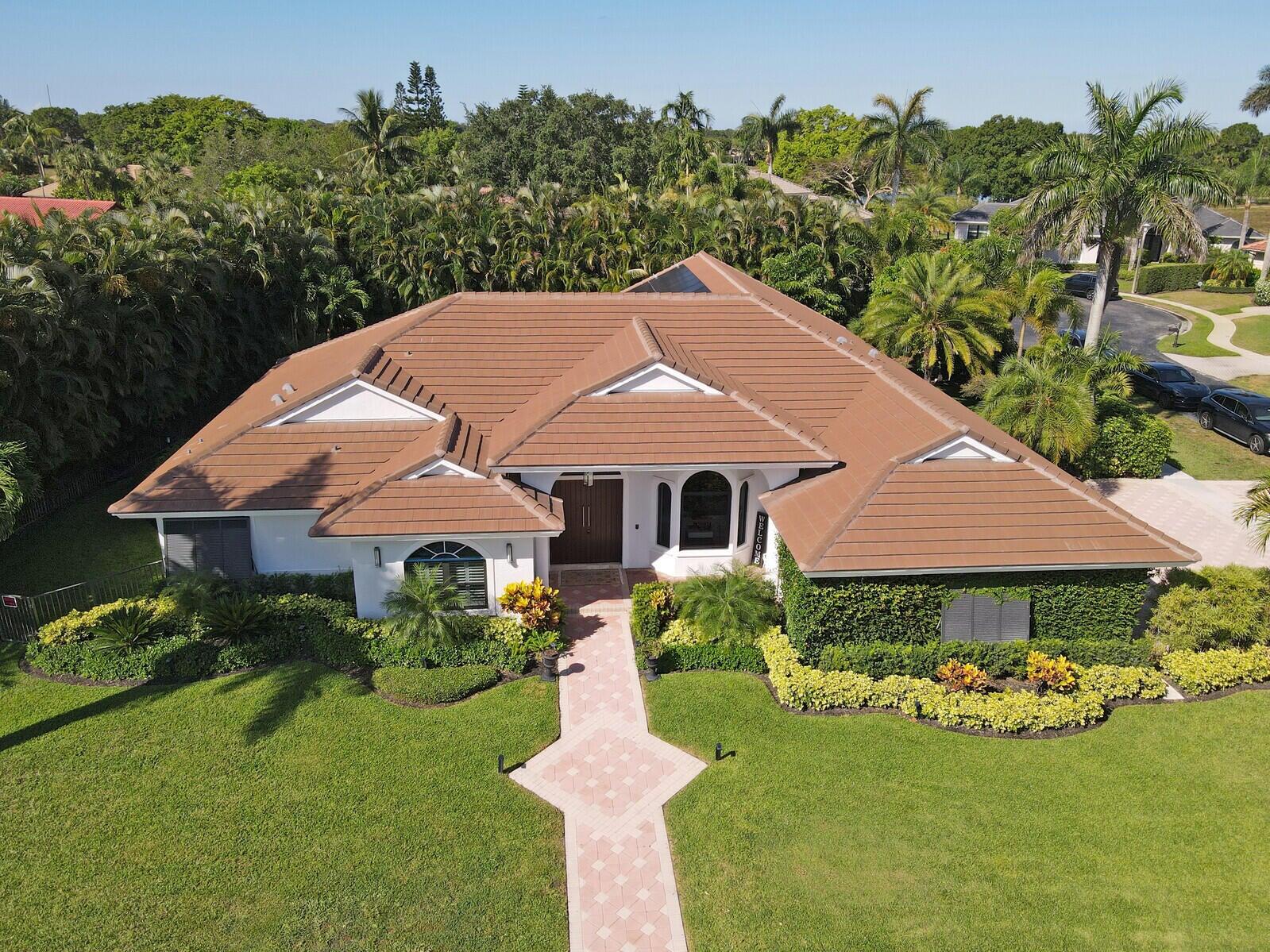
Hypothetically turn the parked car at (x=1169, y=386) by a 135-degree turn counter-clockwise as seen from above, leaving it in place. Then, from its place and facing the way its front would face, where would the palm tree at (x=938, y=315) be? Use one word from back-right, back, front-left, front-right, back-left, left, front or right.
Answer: back-left

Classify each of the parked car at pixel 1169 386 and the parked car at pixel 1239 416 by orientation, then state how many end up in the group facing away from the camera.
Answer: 0
